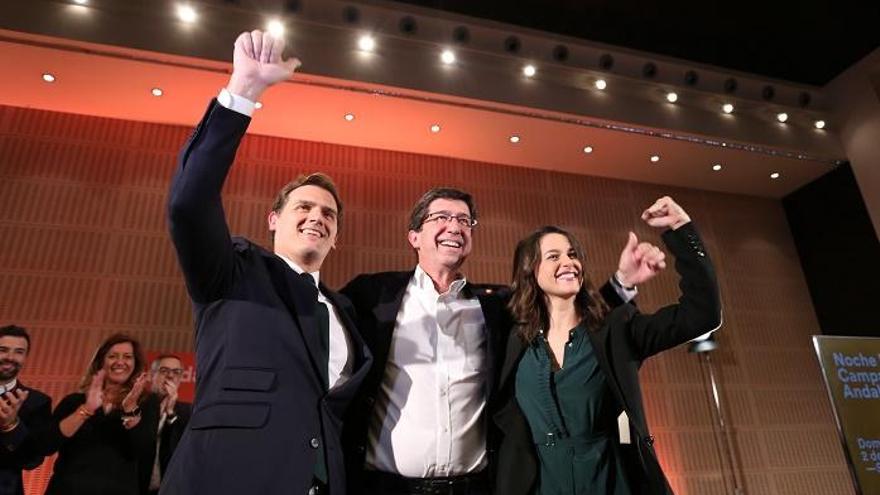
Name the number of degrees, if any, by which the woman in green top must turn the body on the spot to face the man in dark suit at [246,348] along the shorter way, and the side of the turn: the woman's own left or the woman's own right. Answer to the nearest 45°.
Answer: approximately 45° to the woman's own right

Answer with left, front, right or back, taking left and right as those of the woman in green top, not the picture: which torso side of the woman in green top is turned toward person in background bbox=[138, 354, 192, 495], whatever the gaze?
right

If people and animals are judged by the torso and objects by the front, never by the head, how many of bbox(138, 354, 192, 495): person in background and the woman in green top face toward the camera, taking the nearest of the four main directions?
2

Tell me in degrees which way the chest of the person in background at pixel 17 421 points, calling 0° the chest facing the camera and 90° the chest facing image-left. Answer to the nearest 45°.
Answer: approximately 45°

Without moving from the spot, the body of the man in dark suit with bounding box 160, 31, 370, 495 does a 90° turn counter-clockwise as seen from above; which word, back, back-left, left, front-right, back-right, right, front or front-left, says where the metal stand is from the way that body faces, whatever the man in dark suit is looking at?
front

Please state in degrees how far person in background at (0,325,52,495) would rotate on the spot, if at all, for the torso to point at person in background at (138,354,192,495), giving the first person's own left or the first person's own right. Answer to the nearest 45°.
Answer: approximately 135° to the first person's own left

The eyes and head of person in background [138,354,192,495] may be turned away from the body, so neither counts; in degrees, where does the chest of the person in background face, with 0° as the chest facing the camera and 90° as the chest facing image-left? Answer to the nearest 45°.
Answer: approximately 0°

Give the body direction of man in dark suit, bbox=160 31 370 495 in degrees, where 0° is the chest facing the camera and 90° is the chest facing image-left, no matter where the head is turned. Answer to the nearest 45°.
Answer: approximately 315°

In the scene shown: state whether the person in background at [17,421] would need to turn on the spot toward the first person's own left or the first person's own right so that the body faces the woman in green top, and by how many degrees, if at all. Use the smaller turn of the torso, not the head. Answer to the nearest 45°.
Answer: approximately 90° to the first person's own left
